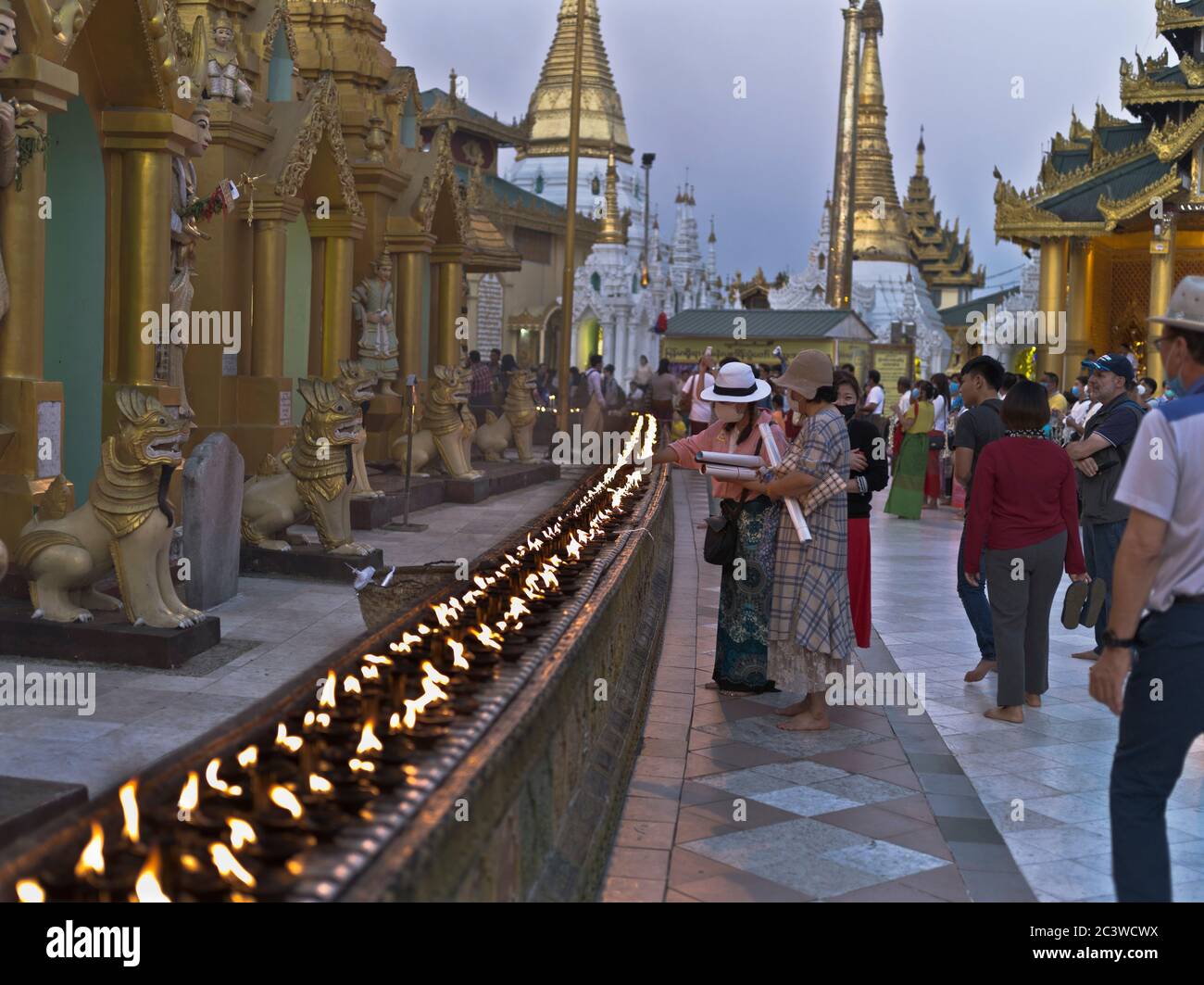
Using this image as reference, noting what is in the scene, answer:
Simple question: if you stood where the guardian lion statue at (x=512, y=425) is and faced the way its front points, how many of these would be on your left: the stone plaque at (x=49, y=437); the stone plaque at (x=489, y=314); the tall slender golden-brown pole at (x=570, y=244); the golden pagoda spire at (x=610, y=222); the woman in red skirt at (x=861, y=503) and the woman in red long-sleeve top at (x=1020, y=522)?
3

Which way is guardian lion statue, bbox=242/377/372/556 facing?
to the viewer's right

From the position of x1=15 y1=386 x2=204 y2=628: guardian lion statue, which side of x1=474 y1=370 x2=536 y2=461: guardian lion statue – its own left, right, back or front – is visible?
right

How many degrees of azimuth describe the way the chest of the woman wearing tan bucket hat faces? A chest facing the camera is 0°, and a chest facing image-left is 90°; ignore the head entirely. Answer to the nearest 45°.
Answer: approximately 90°

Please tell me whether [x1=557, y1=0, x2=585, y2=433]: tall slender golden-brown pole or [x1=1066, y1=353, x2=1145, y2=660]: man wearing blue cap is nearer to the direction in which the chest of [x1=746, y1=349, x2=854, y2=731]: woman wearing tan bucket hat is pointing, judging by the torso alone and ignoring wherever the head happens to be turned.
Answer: the tall slender golden-brown pole

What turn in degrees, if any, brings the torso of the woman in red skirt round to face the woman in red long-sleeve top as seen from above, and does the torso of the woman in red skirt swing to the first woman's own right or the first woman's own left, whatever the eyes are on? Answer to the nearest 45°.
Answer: approximately 90° to the first woman's own left

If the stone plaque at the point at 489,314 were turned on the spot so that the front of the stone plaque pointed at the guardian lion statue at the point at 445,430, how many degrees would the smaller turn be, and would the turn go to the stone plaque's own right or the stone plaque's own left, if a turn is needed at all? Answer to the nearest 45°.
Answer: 0° — it already faces it

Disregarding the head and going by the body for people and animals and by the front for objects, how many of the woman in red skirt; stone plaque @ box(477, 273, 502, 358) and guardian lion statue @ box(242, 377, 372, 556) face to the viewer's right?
1

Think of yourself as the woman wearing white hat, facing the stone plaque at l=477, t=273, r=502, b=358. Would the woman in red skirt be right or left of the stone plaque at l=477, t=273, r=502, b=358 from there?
right

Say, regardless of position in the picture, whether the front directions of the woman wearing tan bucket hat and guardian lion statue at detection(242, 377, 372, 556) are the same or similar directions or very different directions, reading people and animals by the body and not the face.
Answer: very different directions
